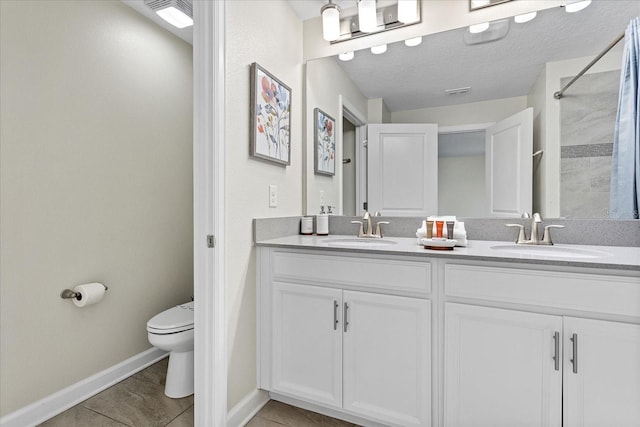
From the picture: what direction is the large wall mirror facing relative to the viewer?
toward the camera

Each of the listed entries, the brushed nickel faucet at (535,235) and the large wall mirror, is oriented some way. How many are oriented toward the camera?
2

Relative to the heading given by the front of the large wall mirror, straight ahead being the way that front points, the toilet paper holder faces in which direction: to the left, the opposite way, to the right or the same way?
to the left

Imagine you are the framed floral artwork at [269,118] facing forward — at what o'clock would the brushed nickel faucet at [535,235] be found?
The brushed nickel faucet is roughly at 11 o'clock from the framed floral artwork.

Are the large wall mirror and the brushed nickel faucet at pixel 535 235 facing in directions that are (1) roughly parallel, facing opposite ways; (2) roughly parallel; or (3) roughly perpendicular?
roughly parallel

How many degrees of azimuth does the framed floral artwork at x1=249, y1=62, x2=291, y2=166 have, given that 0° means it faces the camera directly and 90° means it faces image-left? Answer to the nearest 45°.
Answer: approximately 315°
